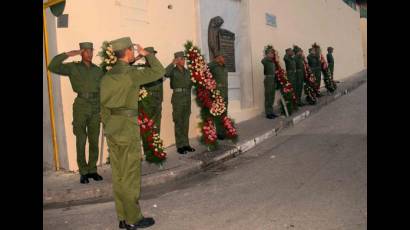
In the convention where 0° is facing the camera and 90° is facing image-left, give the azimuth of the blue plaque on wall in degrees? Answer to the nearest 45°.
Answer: approximately 315°

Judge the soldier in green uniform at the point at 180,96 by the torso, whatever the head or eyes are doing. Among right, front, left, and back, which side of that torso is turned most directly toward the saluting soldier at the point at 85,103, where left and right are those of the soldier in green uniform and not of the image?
right

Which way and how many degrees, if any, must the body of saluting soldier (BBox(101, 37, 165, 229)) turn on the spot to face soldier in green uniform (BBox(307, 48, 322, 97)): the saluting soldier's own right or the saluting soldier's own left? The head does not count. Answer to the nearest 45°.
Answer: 0° — they already face them

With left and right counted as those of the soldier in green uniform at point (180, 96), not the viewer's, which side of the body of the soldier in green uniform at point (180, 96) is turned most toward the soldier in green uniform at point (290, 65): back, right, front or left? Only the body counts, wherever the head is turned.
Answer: left

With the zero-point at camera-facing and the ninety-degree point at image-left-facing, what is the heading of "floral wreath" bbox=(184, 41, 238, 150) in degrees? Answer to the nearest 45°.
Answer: approximately 315°

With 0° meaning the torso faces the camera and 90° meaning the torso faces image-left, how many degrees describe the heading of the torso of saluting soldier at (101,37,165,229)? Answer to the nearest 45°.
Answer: approximately 225°

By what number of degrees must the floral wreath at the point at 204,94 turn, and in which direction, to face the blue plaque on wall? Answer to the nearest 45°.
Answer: approximately 135° to its left
